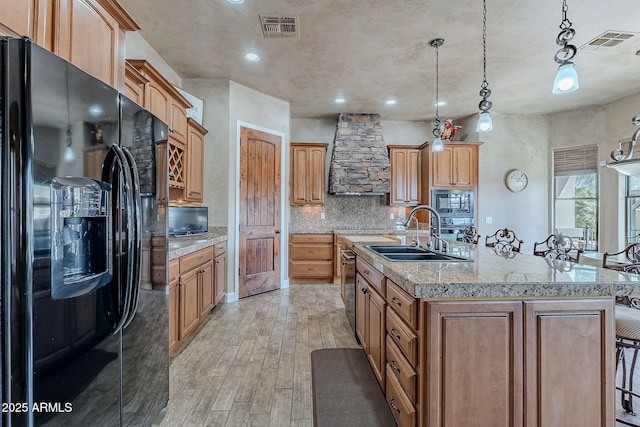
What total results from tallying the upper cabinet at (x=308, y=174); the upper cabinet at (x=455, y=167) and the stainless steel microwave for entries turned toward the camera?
3

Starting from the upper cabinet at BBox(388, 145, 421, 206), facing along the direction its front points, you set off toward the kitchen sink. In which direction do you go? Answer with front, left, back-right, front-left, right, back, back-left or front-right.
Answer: front

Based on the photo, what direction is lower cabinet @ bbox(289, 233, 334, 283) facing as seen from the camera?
toward the camera

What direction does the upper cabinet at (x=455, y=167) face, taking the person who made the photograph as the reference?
facing the viewer

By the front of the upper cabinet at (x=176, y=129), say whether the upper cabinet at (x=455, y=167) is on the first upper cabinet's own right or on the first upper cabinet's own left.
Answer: on the first upper cabinet's own left

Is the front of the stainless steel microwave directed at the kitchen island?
yes

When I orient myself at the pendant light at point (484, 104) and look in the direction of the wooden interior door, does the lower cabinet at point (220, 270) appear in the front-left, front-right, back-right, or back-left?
front-left

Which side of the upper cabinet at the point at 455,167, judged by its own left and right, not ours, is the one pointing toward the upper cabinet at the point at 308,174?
right

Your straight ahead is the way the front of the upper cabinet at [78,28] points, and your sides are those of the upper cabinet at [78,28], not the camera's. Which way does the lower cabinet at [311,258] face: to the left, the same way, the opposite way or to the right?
to the right

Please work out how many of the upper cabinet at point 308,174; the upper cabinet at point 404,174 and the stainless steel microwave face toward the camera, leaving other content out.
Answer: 3

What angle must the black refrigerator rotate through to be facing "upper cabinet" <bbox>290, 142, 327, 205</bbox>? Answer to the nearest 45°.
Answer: approximately 90° to its left

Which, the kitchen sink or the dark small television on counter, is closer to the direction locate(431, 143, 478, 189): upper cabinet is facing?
the kitchen sink

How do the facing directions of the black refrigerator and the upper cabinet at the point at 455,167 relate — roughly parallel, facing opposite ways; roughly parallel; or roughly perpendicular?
roughly perpendicular

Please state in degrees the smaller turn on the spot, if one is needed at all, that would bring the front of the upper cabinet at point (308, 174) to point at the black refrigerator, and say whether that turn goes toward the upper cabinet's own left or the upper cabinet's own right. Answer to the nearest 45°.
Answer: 0° — it already faces it

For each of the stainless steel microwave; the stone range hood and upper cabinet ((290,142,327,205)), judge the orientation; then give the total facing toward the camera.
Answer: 3

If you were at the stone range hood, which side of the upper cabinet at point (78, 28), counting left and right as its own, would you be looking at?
left

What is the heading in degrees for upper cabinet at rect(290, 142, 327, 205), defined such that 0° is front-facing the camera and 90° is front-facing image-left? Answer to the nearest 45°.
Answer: approximately 0°

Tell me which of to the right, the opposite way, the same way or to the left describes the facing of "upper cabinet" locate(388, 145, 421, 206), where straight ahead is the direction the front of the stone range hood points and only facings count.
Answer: the same way

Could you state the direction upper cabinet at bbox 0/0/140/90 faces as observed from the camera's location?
facing the viewer and to the right of the viewer

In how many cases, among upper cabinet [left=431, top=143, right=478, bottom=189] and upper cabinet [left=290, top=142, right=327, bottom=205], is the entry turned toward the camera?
2

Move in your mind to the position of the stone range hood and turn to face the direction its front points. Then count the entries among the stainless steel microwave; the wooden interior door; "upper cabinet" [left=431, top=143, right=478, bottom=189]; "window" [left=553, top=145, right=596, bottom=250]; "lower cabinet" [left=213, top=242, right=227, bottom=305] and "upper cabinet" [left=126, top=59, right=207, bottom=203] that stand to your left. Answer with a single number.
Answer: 3
